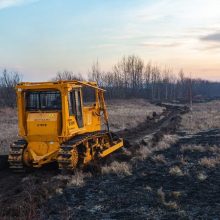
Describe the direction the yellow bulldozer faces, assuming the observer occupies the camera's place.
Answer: facing away from the viewer and to the right of the viewer
